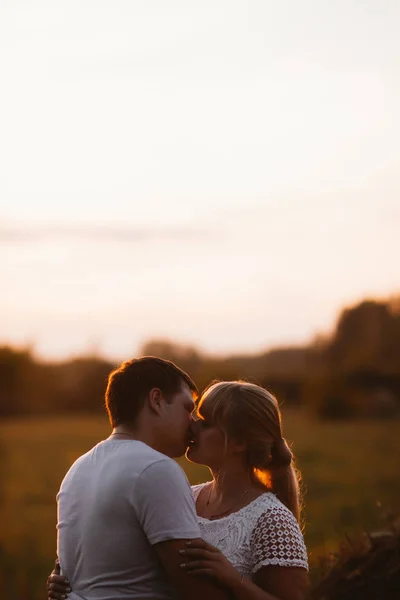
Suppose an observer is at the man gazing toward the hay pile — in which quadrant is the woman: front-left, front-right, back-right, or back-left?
front-left

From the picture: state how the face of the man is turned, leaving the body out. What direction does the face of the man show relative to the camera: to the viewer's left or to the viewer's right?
to the viewer's right

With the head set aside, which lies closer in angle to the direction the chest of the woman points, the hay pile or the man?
the man

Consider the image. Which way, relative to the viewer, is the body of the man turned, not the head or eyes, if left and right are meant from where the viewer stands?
facing away from the viewer and to the right of the viewer

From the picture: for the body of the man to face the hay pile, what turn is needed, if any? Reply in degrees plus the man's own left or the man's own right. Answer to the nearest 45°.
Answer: approximately 45° to the man's own right

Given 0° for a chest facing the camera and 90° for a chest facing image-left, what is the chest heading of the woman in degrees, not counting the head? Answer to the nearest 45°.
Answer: approximately 45°

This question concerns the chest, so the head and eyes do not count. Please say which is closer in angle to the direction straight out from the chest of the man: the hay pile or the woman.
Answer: the woman

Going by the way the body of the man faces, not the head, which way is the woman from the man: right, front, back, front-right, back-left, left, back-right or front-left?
front

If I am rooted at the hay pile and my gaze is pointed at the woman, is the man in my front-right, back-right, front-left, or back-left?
front-left

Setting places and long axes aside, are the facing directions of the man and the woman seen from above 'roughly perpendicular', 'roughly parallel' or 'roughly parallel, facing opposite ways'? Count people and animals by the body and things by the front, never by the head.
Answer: roughly parallel, facing opposite ways

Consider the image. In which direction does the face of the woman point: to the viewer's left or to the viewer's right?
to the viewer's left

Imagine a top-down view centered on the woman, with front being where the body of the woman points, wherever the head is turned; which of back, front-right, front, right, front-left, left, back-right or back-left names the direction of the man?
front

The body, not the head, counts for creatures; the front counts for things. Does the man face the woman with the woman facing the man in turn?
yes

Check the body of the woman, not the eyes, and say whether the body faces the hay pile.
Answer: no
